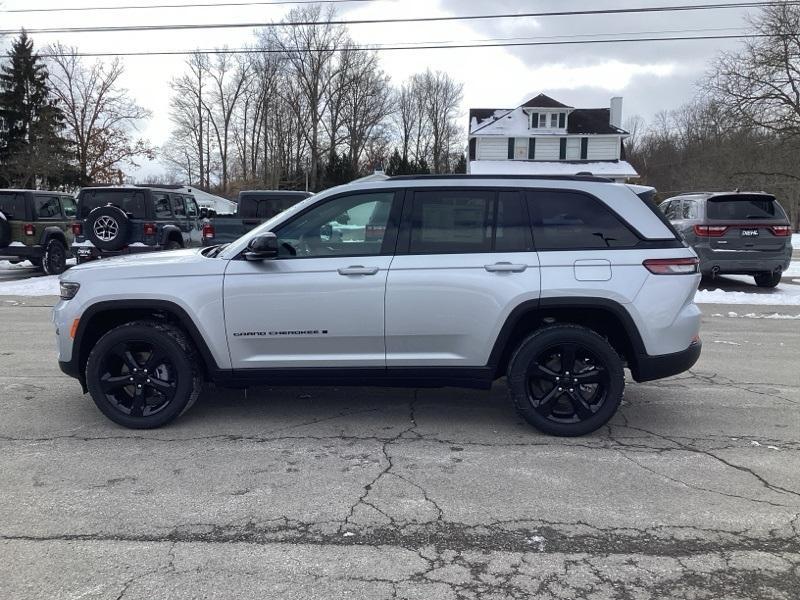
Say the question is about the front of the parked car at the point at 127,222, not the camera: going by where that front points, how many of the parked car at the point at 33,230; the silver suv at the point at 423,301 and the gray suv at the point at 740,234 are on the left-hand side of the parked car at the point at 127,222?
1

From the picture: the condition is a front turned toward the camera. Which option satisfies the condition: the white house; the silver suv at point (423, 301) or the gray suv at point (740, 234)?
the white house

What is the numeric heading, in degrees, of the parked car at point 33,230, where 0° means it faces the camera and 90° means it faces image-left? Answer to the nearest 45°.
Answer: approximately 225°

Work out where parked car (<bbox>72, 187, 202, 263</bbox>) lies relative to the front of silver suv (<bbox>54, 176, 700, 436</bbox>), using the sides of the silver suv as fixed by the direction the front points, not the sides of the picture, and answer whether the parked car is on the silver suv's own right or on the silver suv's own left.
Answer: on the silver suv's own right

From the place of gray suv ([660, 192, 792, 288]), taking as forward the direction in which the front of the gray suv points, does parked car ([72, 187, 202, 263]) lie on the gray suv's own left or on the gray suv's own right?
on the gray suv's own left

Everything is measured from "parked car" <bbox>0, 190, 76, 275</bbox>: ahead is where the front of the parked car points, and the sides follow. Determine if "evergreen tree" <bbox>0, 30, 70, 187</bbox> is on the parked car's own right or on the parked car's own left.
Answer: on the parked car's own left

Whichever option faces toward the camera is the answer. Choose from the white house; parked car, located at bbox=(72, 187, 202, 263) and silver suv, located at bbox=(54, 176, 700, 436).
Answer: the white house

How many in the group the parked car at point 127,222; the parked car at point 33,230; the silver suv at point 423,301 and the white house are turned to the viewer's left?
1

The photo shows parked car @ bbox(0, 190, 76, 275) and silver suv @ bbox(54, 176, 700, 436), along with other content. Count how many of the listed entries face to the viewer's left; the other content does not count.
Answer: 1

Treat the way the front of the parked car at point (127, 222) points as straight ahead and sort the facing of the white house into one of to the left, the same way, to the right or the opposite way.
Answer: the opposite way

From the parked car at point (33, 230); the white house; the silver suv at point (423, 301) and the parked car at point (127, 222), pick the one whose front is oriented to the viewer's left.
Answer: the silver suv

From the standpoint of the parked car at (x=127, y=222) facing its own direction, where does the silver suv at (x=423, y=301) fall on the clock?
The silver suv is roughly at 4 o'clock from the parked car.

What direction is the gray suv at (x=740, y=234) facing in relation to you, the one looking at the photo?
facing away from the viewer and to the left of the viewer

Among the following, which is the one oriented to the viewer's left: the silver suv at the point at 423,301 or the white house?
the silver suv

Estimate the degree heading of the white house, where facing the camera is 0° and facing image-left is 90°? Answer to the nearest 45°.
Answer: approximately 0°

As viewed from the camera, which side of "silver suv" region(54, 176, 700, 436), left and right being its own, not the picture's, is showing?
left

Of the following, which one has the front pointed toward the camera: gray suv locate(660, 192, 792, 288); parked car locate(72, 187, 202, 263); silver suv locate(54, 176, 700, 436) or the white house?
the white house

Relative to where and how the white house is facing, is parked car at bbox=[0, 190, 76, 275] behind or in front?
in front

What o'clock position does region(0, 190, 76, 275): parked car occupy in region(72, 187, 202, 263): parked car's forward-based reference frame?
region(0, 190, 76, 275): parked car is roughly at 9 o'clock from region(72, 187, 202, 263): parked car.
